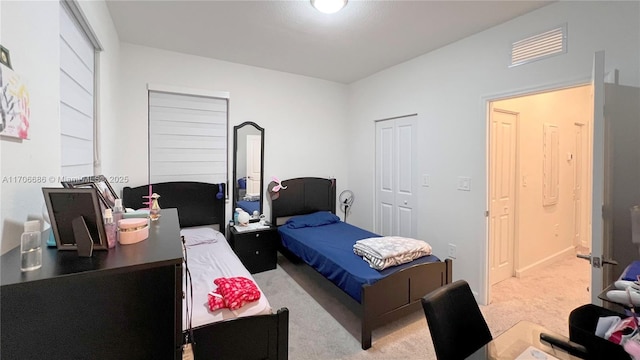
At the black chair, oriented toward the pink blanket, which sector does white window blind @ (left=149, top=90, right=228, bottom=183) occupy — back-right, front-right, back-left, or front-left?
front-right

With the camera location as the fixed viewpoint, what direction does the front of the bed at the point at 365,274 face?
facing the viewer and to the right of the viewer

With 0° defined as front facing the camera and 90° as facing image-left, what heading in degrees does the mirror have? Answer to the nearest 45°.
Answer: approximately 0°

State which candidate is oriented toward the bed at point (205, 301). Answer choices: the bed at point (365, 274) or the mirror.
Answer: the mirror

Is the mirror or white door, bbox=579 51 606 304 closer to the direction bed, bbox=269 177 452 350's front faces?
the white door

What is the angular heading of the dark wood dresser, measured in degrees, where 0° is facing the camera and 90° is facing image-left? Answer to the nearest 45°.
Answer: approximately 270°

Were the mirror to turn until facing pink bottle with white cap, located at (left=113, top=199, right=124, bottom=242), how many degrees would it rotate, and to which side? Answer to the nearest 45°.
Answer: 0° — it already faces it

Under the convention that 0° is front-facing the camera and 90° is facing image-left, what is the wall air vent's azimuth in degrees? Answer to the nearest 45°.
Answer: approximately 45°

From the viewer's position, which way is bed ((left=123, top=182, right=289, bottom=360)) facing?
facing the viewer

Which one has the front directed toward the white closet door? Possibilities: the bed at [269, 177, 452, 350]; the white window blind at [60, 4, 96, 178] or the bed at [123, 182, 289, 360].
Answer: the white window blind

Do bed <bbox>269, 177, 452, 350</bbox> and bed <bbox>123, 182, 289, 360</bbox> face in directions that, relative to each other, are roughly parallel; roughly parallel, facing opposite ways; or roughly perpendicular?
roughly parallel

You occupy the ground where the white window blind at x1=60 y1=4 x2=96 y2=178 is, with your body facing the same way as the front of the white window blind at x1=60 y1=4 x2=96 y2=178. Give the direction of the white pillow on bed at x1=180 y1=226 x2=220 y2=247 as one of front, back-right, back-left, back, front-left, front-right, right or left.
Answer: front-left

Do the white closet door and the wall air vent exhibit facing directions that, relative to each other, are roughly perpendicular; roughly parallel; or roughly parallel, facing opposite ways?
roughly parallel

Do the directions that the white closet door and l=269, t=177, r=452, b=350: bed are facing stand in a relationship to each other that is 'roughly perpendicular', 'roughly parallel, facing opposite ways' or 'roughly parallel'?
roughly perpendicular

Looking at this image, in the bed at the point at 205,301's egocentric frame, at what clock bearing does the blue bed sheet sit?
The blue bed sheet is roughly at 8 o'clock from the bed.

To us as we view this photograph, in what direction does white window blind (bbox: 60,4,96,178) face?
facing to the right of the viewer

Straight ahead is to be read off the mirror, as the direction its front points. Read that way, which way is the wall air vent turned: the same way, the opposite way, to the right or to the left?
to the right
